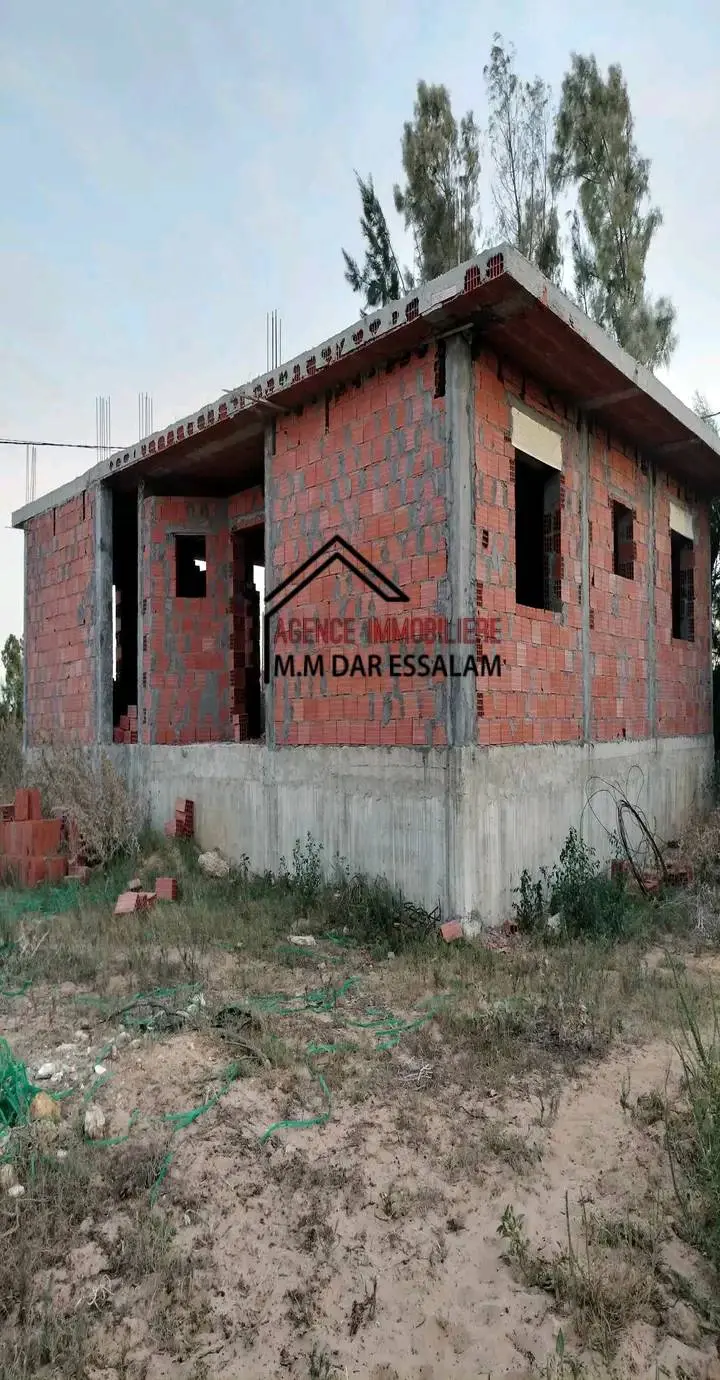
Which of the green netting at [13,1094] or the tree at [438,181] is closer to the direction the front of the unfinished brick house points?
the green netting

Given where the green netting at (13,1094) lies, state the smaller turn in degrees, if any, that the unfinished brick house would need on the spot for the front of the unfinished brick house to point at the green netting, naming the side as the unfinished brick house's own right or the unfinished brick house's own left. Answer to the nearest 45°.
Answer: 0° — it already faces it

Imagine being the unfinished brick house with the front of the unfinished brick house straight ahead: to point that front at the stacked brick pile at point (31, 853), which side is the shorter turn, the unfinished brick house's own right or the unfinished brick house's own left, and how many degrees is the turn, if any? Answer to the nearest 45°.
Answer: approximately 45° to the unfinished brick house's own right

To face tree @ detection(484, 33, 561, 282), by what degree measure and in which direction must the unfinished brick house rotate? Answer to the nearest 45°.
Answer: approximately 135° to its right

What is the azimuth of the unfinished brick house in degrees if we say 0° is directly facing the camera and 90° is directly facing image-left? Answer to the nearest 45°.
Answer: approximately 45°

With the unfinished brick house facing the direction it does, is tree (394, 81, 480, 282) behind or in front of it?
behind

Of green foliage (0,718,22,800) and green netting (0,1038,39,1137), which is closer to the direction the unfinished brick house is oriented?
the green netting

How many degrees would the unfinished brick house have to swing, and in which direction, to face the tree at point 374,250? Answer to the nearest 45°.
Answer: approximately 135° to its right
